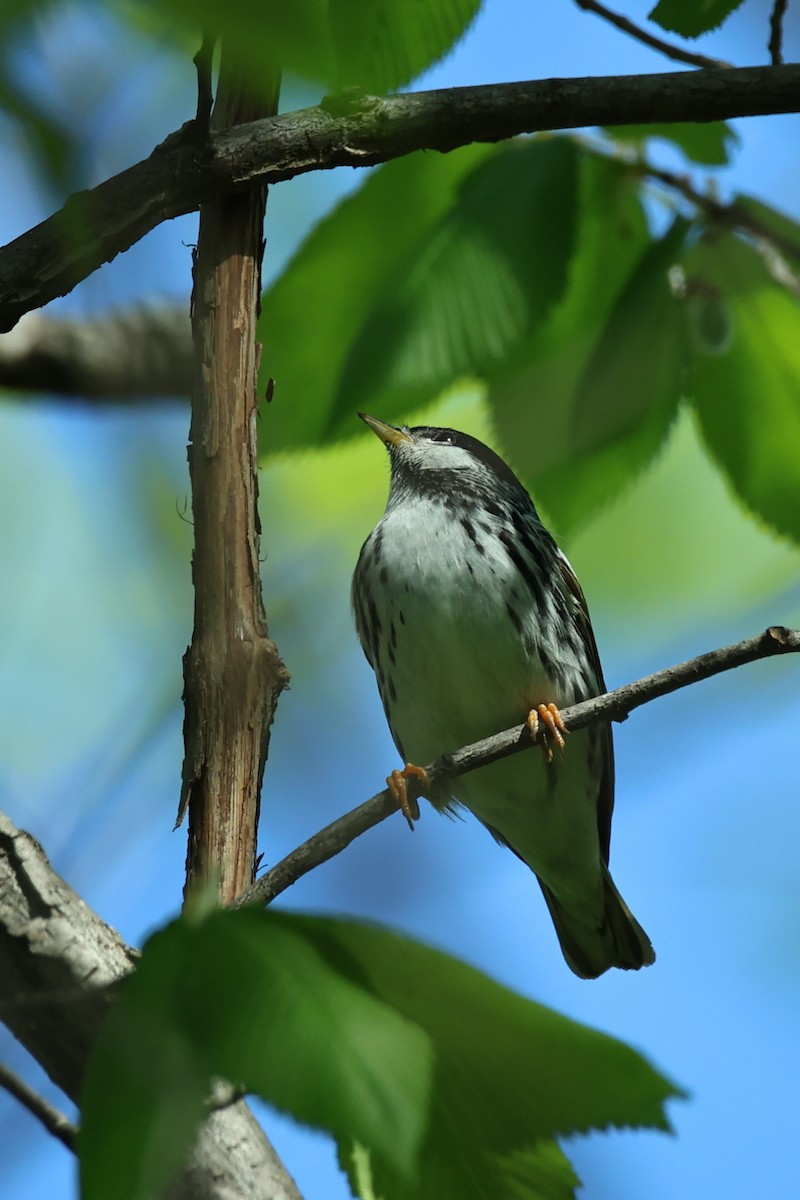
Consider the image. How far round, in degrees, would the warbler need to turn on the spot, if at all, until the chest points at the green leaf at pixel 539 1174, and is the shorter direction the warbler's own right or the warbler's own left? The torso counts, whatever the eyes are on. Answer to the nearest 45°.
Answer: approximately 45° to the warbler's own left

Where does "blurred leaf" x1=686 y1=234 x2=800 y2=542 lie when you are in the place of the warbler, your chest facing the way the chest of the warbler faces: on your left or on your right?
on your left

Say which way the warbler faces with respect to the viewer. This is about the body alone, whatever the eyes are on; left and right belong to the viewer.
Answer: facing the viewer and to the left of the viewer
